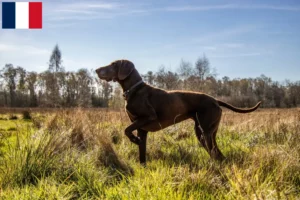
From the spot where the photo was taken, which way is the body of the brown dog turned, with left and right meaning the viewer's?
facing to the left of the viewer
